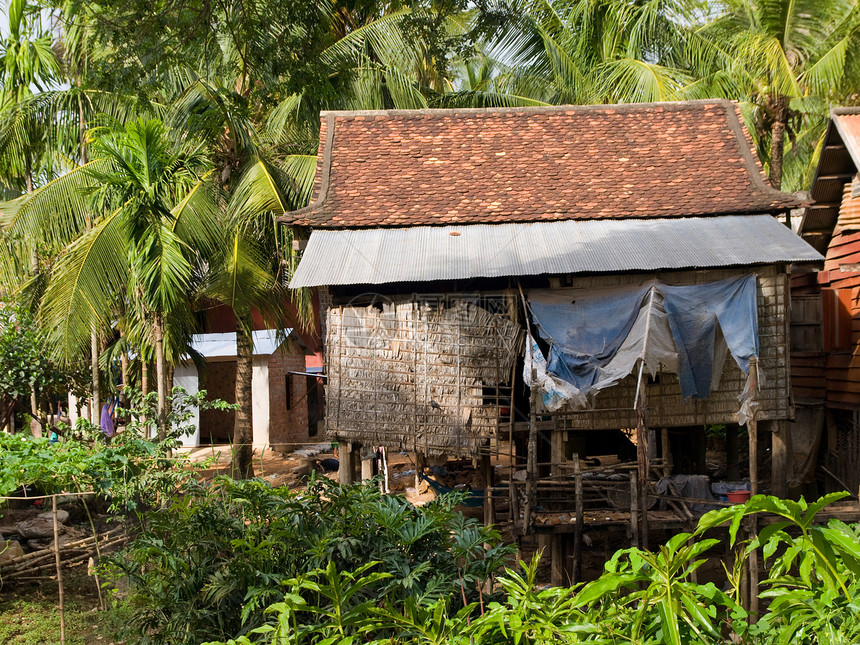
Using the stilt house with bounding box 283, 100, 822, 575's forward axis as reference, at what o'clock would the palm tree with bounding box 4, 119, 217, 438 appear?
The palm tree is roughly at 3 o'clock from the stilt house.

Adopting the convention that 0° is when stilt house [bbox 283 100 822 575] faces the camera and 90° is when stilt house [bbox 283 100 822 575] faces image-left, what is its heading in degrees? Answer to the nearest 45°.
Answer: approximately 0°

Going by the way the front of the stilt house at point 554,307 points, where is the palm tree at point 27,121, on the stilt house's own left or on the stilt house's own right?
on the stilt house's own right

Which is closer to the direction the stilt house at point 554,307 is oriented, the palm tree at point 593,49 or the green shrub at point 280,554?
the green shrub

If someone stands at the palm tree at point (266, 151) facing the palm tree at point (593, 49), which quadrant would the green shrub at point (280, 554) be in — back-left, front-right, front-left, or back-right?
back-right

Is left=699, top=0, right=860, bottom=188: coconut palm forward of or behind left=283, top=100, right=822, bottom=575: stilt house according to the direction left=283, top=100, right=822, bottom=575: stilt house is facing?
behind

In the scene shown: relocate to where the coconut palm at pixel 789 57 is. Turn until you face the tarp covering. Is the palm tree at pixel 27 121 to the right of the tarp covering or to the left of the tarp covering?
right
